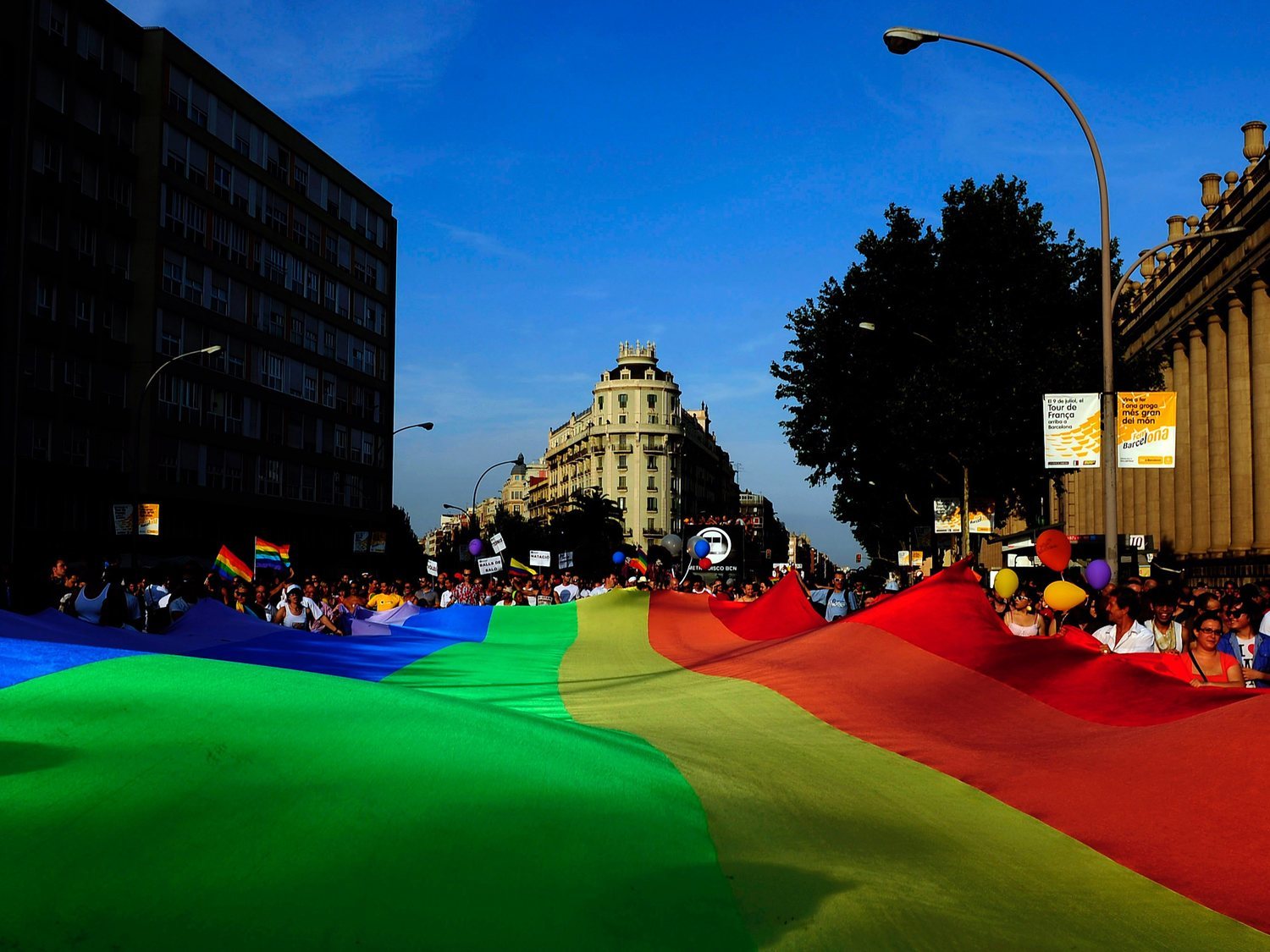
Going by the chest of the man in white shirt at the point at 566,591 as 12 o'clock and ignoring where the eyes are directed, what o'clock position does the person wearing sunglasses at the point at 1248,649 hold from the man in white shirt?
The person wearing sunglasses is roughly at 11 o'clock from the man in white shirt.

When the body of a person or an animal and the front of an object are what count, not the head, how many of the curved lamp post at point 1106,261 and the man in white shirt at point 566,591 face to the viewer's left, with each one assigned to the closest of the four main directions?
1

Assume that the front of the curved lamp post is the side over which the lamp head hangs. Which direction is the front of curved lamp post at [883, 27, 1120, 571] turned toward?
to the viewer's left

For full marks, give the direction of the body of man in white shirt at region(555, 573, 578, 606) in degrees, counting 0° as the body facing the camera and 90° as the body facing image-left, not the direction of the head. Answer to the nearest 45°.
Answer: approximately 0°

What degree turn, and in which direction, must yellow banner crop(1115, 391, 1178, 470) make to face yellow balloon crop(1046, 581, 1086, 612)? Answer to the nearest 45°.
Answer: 0° — it already faces it

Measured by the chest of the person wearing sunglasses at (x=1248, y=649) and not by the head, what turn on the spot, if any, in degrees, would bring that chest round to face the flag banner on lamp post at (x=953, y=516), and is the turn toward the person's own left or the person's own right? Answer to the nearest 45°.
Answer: approximately 135° to the person's own right

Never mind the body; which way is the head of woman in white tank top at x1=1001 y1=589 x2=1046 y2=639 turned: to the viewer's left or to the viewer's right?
to the viewer's left

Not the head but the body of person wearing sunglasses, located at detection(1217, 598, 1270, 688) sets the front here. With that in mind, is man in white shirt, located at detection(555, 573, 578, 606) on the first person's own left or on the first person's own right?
on the first person's own right

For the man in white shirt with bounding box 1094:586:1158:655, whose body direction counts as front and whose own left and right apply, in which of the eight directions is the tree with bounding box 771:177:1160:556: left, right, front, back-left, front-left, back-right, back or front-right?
back-right

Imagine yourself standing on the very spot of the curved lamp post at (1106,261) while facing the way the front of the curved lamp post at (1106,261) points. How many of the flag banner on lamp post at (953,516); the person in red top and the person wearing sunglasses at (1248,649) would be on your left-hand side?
2
